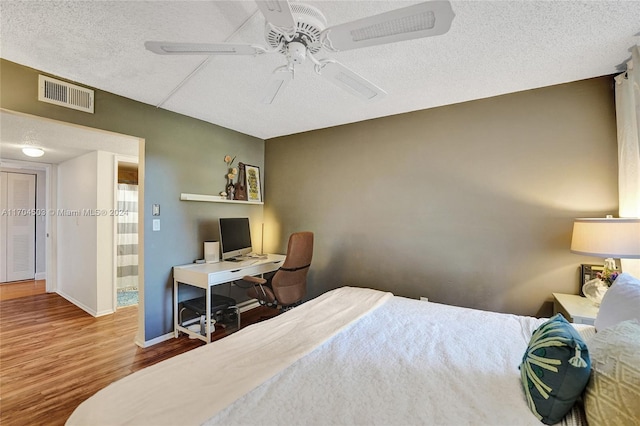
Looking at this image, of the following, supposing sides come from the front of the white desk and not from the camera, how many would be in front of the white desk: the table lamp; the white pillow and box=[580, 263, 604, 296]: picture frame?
3

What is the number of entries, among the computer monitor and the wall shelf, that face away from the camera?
0

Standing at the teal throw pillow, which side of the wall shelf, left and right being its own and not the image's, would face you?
front

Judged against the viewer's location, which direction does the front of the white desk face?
facing the viewer and to the right of the viewer

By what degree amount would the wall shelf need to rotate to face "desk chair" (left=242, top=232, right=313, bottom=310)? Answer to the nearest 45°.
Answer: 0° — it already faces it

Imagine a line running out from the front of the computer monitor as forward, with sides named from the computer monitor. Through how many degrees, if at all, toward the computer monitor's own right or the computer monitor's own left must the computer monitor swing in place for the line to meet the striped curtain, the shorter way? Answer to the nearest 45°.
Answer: approximately 180°

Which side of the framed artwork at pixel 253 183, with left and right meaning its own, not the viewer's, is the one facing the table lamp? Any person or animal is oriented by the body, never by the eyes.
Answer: front

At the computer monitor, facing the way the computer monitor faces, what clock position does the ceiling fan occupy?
The ceiling fan is roughly at 1 o'clock from the computer monitor.

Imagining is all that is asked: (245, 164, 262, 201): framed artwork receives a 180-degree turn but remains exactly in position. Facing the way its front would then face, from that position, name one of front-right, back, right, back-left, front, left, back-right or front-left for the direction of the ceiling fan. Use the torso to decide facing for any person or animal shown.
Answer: back-left

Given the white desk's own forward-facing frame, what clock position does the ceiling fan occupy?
The ceiling fan is roughly at 1 o'clock from the white desk.

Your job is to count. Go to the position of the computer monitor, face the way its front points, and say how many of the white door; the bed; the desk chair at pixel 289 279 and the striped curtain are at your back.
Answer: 2

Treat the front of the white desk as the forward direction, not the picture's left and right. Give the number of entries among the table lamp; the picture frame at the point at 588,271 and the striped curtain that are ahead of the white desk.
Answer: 2

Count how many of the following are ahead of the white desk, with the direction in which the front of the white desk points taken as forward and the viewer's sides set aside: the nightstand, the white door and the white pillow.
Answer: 2
